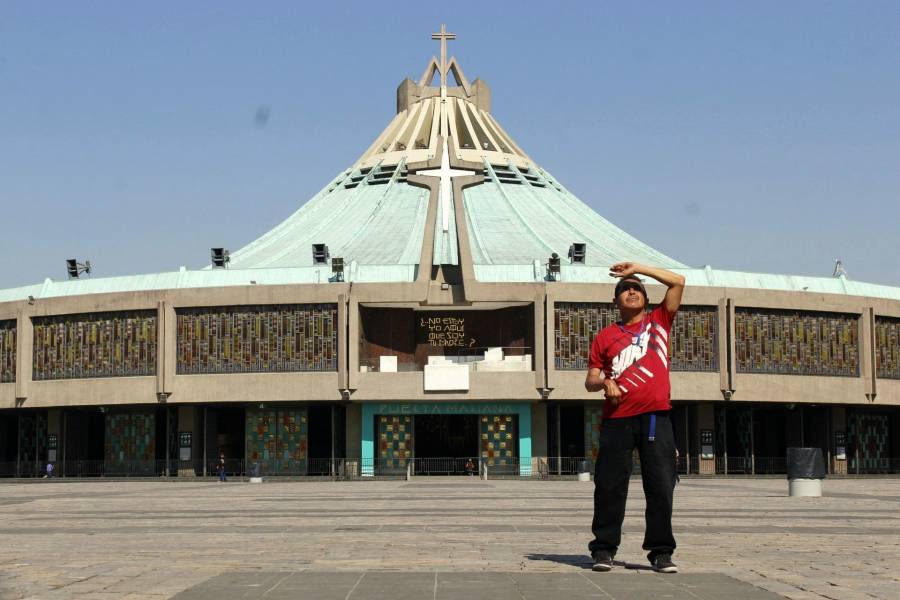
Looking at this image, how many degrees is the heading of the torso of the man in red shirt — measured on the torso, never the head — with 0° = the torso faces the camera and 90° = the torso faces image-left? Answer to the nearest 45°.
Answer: approximately 0°

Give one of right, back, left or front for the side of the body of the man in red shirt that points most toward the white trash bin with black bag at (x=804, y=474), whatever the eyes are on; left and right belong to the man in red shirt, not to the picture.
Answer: back
